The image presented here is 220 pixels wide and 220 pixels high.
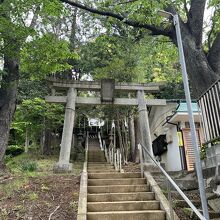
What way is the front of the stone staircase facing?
toward the camera

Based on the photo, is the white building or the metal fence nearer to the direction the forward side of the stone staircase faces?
the metal fence

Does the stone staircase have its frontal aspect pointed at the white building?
no

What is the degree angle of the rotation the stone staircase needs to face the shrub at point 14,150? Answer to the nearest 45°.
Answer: approximately 135° to its right

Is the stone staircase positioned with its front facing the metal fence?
no
